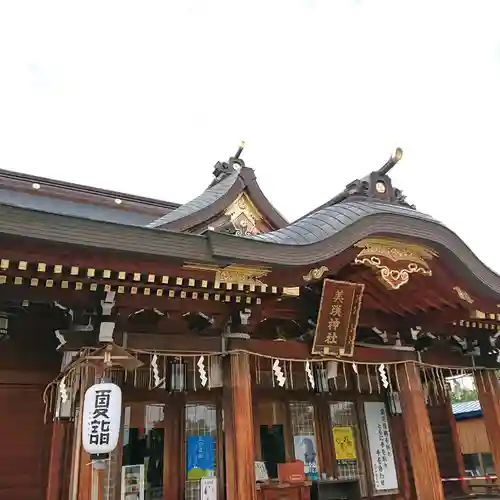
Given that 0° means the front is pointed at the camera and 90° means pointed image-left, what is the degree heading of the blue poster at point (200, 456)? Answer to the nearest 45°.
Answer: approximately 0°

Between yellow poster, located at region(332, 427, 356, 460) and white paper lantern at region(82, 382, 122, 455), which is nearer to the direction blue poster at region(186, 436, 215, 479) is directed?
the white paper lantern

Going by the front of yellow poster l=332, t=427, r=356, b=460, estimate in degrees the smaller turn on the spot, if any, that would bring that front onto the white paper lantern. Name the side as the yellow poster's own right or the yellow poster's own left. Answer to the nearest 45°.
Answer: approximately 45° to the yellow poster's own right

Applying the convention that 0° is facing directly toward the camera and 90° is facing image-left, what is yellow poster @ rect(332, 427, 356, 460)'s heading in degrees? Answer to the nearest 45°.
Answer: approximately 0°

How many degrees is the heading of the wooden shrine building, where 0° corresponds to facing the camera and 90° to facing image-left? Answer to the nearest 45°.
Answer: approximately 315°

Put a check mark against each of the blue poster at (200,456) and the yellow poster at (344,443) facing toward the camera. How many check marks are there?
2

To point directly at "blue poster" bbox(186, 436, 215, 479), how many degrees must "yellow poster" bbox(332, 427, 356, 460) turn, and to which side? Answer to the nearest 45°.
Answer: approximately 45° to its right
